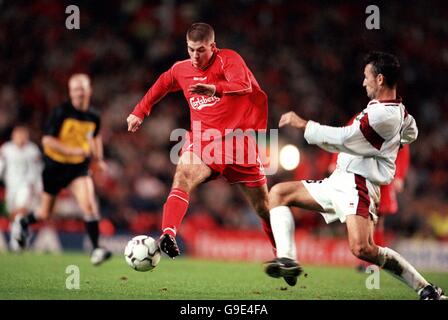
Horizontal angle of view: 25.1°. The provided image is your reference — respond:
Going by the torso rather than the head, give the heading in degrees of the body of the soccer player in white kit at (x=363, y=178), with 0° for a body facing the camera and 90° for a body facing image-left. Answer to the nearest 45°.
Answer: approximately 90°

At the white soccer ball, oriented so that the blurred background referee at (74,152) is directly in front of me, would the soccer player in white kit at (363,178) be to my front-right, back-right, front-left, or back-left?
back-right

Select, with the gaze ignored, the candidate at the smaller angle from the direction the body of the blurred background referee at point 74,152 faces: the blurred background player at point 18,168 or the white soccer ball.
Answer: the white soccer ball

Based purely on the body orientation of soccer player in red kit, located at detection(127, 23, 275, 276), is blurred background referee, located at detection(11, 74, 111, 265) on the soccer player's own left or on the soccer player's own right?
on the soccer player's own right

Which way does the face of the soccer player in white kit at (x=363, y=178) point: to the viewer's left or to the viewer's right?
to the viewer's left

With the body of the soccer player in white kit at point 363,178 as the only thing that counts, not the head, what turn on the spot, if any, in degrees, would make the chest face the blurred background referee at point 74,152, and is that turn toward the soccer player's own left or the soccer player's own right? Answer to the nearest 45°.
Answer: approximately 45° to the soccer player's own right

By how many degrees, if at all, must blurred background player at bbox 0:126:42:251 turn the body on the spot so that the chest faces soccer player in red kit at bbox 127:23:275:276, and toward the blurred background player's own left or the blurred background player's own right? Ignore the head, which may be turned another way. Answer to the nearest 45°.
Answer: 0° — they already face them

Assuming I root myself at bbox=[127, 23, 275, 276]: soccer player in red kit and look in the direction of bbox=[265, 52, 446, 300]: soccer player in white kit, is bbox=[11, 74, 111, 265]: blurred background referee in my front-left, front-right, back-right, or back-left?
back-left

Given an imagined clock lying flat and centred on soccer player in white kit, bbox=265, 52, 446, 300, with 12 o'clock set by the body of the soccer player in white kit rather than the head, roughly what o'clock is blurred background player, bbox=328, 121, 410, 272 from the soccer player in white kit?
The blurred background player is roughly at 3 o'clock from the soccer player in white kit.

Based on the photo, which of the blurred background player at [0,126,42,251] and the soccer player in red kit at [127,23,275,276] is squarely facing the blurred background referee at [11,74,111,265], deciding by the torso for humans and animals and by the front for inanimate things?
the blurred background player at [0,126,42,251]

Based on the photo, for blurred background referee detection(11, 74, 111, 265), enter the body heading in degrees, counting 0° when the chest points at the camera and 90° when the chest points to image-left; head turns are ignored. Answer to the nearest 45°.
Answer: approximately 315°
